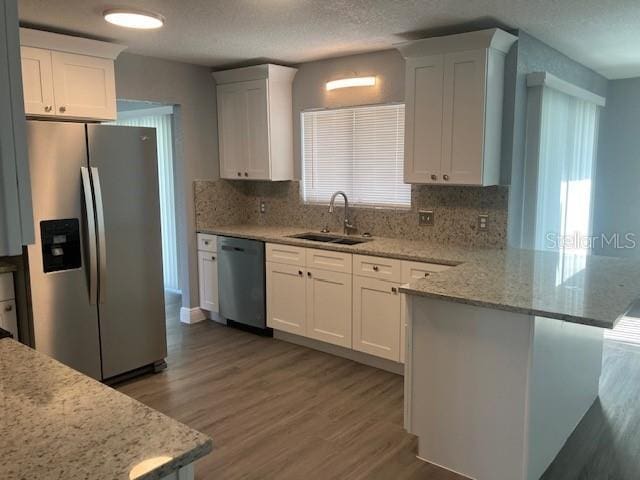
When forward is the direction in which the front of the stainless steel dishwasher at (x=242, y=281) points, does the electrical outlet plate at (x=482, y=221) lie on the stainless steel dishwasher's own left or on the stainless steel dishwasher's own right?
on the stainless steel dishwasher's own left

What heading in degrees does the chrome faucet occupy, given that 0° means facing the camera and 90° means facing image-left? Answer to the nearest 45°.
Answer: approximately 45°

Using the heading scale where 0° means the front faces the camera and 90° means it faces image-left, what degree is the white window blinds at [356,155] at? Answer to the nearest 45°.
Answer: approximately 45°

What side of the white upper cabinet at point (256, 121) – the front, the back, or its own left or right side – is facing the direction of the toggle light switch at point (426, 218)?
left

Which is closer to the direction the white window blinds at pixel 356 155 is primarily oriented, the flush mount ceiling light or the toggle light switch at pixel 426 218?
the flush mount ceiling light

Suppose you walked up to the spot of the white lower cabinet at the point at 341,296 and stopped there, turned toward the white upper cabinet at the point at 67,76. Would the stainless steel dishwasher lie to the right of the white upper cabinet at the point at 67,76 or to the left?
right

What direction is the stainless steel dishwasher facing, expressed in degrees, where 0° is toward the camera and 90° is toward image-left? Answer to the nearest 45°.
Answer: approximately 45°

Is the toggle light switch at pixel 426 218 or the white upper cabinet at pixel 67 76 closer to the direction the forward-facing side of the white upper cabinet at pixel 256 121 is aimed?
the white upper cabinet
